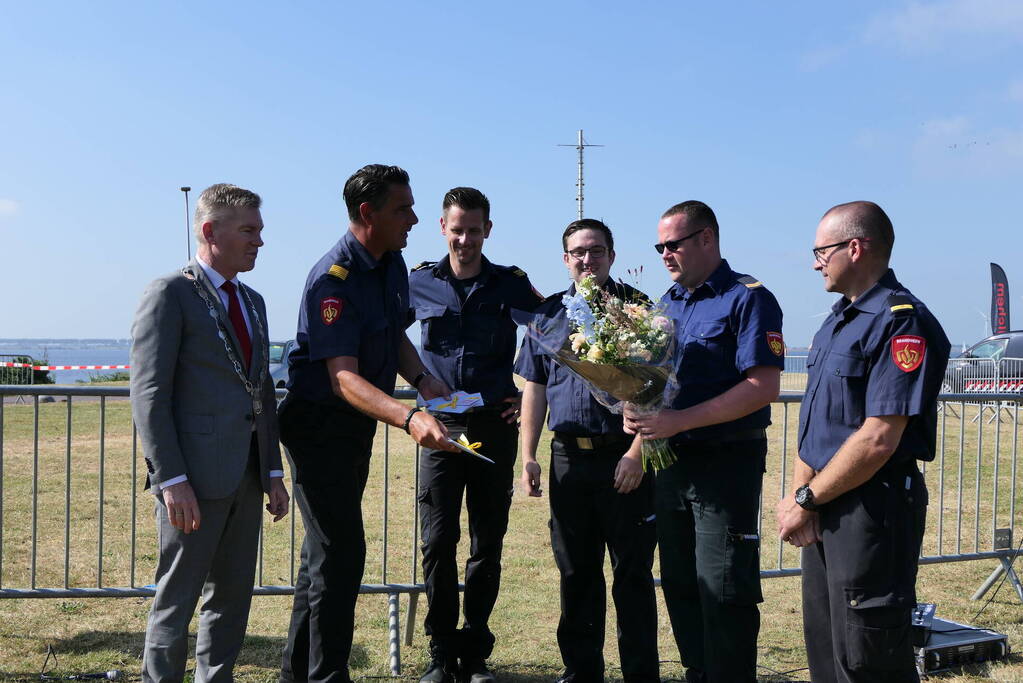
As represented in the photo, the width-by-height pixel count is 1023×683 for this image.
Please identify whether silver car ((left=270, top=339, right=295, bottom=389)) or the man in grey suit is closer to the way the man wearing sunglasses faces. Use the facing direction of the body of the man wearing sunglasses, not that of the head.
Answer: the man in grey suit

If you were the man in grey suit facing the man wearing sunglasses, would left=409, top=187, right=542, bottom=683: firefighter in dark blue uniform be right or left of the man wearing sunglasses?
left

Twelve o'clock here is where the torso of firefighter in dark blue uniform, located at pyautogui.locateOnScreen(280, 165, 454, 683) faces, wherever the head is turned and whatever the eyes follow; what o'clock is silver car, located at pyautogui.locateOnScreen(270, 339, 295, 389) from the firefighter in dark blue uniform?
The silver car is roughly at 9 o'clock from the firefighter in dark blue uniform.

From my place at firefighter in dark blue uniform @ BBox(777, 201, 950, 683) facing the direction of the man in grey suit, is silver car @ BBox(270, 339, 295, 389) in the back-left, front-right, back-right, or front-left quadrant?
front-right

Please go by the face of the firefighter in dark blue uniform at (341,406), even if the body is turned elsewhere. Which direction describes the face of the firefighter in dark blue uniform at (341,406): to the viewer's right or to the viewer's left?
to the viewer's right

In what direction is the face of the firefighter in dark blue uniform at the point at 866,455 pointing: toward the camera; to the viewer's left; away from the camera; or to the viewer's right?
to the viewer's left

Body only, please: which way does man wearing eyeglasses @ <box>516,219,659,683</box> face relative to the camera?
toward the camera

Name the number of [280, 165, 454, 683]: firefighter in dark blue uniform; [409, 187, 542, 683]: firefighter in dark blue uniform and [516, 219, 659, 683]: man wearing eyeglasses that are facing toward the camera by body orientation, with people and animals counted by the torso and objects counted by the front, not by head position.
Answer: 2

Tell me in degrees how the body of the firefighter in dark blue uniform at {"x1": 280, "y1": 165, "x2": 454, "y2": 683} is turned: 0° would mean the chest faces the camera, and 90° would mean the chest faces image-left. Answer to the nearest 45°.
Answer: approximately 270°

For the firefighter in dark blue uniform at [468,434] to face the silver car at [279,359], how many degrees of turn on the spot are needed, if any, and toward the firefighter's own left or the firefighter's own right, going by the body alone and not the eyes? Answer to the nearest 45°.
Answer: approximately 180°

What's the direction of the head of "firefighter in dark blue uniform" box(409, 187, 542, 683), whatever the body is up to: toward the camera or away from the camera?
toward the camera

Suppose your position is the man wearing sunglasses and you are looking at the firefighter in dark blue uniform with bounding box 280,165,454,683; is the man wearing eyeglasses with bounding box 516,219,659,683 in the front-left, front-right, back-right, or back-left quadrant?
front-right

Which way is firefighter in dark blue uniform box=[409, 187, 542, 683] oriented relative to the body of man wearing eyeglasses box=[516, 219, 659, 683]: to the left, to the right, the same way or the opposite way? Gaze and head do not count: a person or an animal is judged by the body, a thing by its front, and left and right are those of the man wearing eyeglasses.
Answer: the same way

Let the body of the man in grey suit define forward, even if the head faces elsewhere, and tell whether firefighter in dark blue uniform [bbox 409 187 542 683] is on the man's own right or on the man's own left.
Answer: on the man's own left
